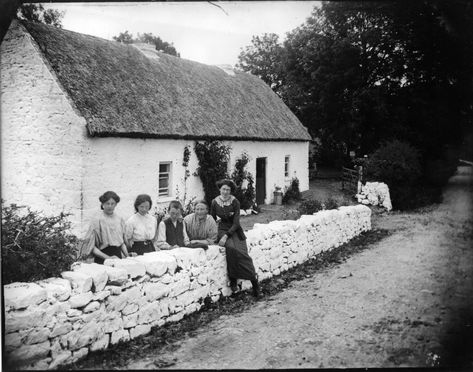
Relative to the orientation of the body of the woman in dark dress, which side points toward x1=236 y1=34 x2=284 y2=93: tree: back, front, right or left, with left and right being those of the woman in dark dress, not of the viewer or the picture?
back

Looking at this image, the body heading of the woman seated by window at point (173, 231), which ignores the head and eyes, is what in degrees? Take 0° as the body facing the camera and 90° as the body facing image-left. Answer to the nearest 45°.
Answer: approximately 0°

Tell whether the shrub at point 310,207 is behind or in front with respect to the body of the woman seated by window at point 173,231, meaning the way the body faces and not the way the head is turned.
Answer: behind

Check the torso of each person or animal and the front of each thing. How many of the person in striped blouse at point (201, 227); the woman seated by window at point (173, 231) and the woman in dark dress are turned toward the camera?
3

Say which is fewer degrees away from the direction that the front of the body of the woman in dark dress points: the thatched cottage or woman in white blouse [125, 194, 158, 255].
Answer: the woman in white blouse
